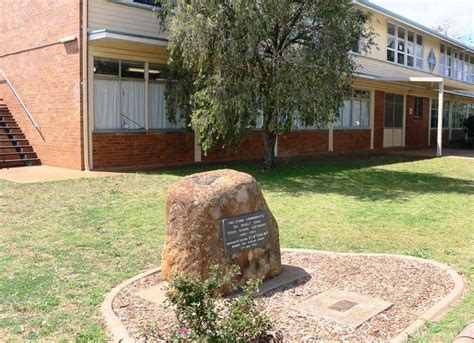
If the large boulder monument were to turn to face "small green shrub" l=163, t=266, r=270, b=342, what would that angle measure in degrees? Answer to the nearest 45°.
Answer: approximately 45° to its right

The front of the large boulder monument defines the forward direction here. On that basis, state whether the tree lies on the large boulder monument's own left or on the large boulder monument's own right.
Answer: on the large boulder monument's own left

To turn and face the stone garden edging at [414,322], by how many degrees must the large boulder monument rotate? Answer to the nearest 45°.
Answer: approximately 45° to its left

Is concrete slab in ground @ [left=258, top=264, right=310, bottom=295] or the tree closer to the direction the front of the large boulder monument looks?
the concrete slab in ground

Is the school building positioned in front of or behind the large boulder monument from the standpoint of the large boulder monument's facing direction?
behind

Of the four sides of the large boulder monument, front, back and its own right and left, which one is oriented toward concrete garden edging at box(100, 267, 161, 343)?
right

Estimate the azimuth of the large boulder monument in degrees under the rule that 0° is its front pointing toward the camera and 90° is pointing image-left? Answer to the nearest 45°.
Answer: approximately 315°
